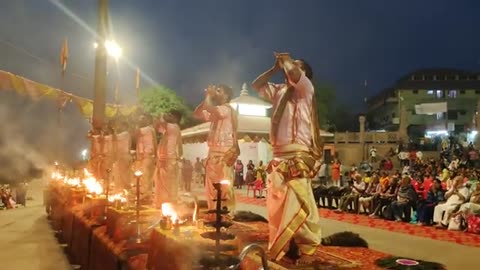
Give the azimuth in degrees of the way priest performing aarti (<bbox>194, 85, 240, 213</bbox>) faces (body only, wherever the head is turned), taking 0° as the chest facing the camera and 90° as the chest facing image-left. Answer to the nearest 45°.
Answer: approximately 45°

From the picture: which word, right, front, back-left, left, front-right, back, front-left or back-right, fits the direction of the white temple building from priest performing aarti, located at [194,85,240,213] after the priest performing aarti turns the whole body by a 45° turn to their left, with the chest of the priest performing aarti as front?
back

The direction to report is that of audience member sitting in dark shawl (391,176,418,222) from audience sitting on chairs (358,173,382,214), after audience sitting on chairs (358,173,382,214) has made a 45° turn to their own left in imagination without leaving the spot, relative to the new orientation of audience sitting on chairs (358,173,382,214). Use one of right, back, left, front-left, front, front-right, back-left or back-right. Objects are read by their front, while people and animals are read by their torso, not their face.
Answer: front-left

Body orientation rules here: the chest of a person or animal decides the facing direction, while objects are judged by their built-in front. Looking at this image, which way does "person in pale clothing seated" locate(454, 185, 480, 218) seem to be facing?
to the viewer's left

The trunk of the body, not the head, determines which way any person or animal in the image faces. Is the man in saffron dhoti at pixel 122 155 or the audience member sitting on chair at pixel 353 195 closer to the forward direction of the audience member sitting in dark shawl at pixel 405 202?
the man in saffron dhoti

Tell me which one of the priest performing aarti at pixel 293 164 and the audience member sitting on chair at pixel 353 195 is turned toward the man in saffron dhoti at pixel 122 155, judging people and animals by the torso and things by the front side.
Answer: the audience member sitting on chair

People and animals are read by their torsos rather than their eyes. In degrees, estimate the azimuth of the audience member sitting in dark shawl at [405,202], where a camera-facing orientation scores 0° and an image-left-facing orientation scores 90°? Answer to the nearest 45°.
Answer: approximately 45°

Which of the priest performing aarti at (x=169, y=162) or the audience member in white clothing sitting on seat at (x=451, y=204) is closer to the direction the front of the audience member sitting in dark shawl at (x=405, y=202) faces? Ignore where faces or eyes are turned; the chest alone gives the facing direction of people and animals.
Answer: the priest performing aarti

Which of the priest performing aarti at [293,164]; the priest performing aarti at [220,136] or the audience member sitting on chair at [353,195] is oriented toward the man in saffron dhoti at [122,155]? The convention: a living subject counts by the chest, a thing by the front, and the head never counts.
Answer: the audience member sitting on chair

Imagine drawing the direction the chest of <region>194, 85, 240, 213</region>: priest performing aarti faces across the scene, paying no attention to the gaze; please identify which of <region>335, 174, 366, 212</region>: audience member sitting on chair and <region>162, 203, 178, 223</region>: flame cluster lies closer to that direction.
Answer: the flame cluster
